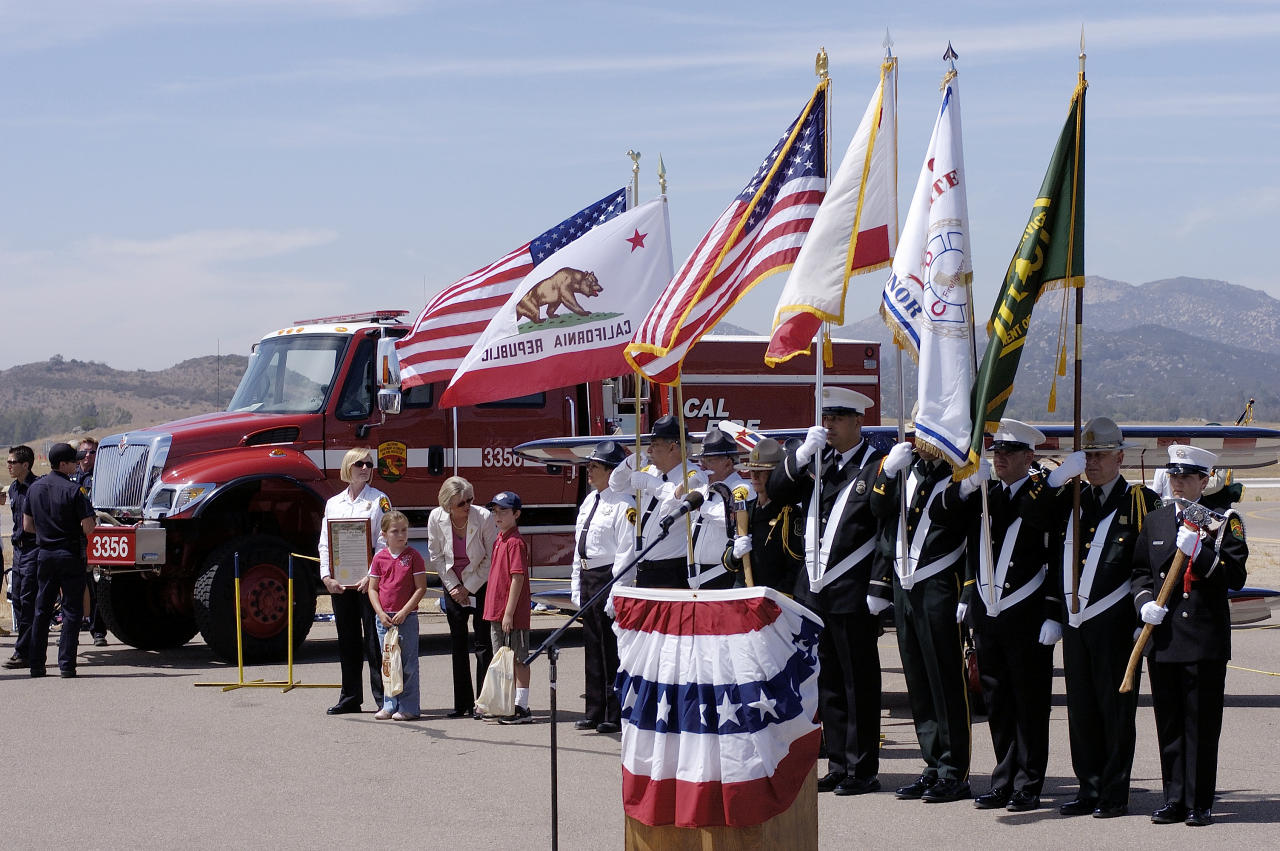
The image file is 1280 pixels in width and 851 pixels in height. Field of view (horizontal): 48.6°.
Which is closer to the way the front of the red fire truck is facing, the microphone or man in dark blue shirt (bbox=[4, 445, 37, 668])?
the man in dark blue shirt

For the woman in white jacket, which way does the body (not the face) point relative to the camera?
toward the camera

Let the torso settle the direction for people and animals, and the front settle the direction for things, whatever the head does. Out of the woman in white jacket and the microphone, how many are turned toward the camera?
1

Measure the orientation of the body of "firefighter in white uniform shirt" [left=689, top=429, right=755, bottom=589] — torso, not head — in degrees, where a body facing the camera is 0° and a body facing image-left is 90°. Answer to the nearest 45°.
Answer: approximately 45°

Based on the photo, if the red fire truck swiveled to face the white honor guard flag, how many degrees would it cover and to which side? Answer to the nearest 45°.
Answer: approximately 90° to its left

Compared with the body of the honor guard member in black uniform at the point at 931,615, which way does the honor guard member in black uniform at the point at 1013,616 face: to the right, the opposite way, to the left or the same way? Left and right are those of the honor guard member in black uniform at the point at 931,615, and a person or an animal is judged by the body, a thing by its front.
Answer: the same way

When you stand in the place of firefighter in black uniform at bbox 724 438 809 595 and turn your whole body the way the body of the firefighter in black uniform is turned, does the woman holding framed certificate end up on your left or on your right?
on your right

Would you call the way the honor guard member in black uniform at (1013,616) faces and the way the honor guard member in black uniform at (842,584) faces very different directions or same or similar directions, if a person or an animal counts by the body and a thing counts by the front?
same or similar directions

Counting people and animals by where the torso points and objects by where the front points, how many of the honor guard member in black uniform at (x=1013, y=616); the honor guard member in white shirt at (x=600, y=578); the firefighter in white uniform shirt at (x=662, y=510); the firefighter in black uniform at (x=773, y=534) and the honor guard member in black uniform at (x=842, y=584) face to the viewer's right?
0

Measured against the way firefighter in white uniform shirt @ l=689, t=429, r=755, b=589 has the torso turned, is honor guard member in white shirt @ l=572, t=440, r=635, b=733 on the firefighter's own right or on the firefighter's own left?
on the firefighter's own right

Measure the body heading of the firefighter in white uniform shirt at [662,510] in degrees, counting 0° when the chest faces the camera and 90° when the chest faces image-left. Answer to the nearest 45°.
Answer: approximately 45°

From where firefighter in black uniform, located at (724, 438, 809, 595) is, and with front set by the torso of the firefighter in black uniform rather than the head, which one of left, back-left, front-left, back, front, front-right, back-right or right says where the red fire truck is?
right

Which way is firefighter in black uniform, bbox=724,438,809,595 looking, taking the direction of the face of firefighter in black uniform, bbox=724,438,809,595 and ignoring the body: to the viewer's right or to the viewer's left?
to the viewer's left

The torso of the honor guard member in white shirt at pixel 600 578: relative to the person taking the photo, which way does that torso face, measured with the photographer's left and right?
facing the viewer and to the left of the viewer

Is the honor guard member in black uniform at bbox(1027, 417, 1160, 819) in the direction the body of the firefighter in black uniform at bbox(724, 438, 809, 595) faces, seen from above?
no

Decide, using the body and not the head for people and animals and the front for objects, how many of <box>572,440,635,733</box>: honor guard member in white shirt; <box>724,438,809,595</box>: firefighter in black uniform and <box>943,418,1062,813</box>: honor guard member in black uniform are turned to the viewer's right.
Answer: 0

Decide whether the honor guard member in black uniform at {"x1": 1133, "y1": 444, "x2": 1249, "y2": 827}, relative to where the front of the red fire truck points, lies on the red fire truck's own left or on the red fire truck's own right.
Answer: on the red fire truck's own left

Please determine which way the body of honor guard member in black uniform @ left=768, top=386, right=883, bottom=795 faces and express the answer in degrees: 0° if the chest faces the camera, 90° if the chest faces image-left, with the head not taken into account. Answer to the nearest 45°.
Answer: approximately 45°

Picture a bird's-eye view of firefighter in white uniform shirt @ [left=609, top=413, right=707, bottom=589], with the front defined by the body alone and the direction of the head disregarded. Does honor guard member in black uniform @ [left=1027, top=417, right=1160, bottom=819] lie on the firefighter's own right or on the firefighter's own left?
on the firefighter's own left

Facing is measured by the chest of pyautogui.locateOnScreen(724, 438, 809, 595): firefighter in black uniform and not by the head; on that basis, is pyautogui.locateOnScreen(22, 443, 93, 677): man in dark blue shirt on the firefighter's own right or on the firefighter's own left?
on the firefighter's own right
